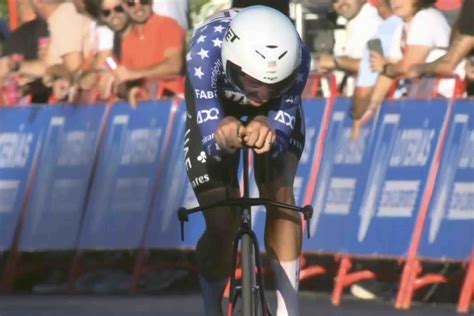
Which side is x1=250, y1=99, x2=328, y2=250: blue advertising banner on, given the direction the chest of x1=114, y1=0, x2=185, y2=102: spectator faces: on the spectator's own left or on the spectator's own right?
on the spectator's own left

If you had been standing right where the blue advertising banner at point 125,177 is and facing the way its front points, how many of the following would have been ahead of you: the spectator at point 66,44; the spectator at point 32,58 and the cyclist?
1

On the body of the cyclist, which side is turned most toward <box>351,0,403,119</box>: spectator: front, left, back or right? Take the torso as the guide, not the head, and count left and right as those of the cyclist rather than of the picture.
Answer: back

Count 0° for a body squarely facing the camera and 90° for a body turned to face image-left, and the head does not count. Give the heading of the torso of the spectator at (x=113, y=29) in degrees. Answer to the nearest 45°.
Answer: approximately 0°
